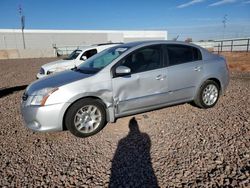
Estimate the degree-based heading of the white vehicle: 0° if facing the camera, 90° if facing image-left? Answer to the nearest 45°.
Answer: approximately 45°

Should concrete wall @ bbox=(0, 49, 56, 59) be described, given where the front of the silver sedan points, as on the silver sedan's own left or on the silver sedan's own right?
on the silver sedan's own right

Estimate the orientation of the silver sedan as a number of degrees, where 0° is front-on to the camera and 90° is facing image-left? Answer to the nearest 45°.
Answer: approximately 45°
